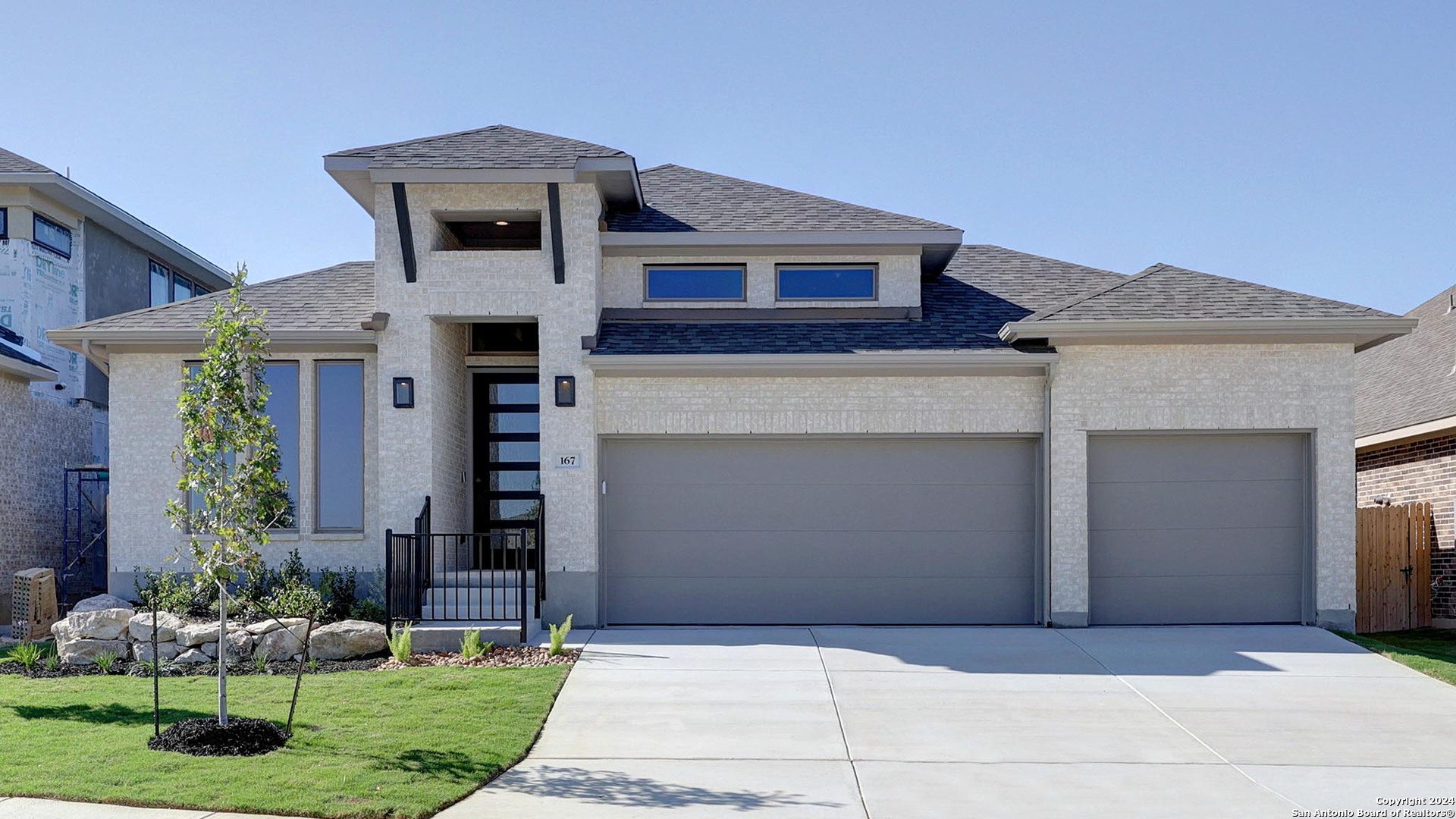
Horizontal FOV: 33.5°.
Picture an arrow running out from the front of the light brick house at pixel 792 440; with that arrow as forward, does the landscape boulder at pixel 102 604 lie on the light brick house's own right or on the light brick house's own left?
on the light brick house's own right

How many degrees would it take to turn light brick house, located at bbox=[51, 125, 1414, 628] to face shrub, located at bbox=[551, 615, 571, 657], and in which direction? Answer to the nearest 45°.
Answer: approximately 45° to its right

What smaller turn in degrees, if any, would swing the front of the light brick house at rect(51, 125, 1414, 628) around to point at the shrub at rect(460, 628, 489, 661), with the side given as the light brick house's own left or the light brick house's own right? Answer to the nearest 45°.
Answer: approximately 45° to the light brick house's own right

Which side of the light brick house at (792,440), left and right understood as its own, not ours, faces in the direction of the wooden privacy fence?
left

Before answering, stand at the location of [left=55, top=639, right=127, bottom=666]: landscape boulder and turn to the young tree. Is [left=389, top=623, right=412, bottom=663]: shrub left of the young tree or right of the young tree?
left

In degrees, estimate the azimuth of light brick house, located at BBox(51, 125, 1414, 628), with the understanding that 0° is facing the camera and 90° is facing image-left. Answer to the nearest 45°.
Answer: approximately 0°
